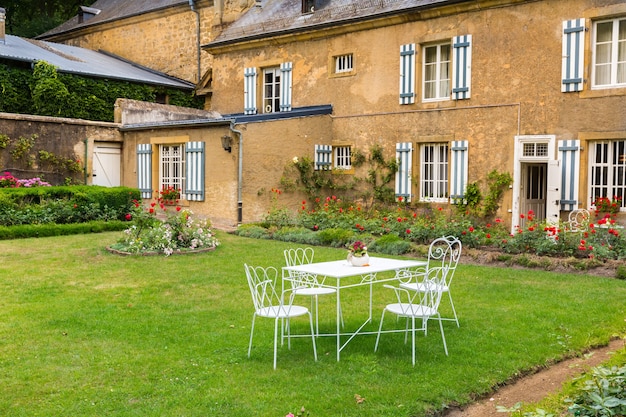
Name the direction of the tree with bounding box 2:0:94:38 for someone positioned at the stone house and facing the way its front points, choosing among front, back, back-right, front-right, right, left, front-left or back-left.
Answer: right

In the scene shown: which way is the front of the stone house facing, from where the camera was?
facing the viewer and to the left of the viewer

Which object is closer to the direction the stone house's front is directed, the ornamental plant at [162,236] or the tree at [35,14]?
the ornamental plant

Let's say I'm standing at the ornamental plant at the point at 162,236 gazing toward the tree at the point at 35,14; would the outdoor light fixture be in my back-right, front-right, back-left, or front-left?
front-right

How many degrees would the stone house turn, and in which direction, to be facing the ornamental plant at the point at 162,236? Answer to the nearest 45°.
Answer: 0° — it already faces it

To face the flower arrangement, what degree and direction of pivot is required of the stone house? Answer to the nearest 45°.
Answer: approximately 45° to its left

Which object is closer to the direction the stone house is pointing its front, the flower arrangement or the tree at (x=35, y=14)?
the flower arrangement

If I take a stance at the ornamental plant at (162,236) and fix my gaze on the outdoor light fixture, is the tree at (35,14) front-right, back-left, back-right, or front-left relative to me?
front-left

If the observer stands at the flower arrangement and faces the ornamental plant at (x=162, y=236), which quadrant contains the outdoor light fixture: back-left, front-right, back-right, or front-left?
front-right

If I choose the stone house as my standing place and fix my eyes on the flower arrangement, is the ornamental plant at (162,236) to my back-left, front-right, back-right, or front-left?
front-right
